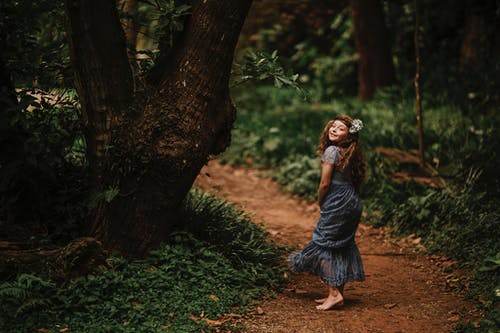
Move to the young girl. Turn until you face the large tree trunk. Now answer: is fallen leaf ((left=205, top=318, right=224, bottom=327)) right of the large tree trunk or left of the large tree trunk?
left

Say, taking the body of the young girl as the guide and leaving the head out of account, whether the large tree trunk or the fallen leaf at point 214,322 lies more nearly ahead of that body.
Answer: the large tree trunk
